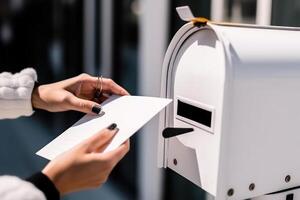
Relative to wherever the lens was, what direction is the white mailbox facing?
facing the viewer and to the left of the viewer
